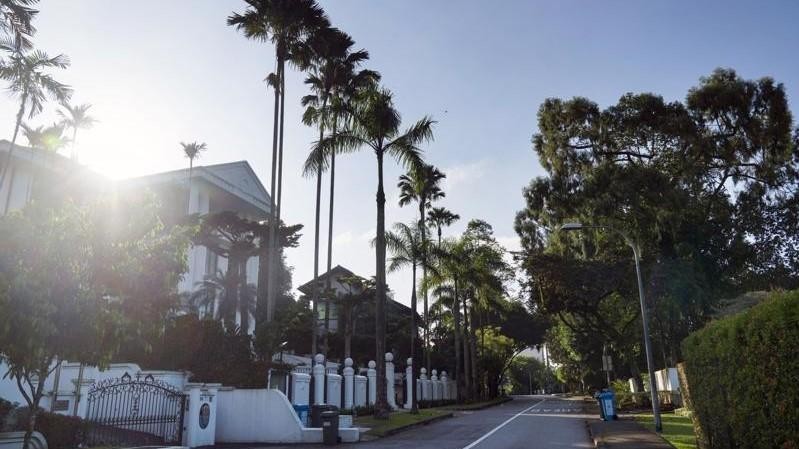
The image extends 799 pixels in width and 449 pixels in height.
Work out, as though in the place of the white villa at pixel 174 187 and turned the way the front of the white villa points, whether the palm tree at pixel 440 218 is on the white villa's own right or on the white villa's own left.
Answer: on the white villa's own left

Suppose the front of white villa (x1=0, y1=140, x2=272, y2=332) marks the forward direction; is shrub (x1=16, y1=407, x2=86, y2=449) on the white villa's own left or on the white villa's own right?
on the white villa's own right

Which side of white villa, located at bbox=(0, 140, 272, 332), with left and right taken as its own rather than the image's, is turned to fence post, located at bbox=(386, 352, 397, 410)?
front

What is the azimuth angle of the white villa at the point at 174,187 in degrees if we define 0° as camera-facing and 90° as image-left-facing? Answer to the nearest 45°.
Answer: approximately 315°

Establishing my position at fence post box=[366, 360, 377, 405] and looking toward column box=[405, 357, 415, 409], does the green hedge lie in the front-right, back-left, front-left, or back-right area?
back-right

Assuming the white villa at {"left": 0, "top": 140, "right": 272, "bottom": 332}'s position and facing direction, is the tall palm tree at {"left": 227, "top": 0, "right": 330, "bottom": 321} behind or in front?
in front

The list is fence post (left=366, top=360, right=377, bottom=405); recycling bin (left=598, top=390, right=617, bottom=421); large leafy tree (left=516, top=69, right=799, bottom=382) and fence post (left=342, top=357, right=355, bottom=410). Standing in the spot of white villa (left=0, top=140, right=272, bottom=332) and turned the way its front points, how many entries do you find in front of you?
4

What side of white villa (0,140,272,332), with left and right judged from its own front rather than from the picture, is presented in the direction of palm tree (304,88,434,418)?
front

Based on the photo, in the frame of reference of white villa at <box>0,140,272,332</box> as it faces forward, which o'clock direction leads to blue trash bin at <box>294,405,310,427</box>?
The blue trash bin is roughly at 1 o'clock from the white villa.

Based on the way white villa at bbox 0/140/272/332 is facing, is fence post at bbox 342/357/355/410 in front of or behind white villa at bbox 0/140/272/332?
in front
